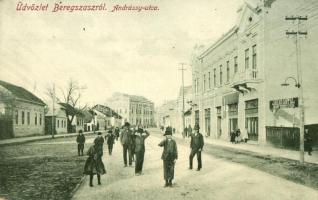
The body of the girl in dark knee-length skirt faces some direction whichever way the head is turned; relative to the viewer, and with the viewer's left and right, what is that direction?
facing the viewer

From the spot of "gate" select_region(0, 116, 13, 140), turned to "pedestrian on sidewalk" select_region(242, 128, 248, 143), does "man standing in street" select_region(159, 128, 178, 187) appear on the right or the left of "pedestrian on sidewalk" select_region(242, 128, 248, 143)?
right
